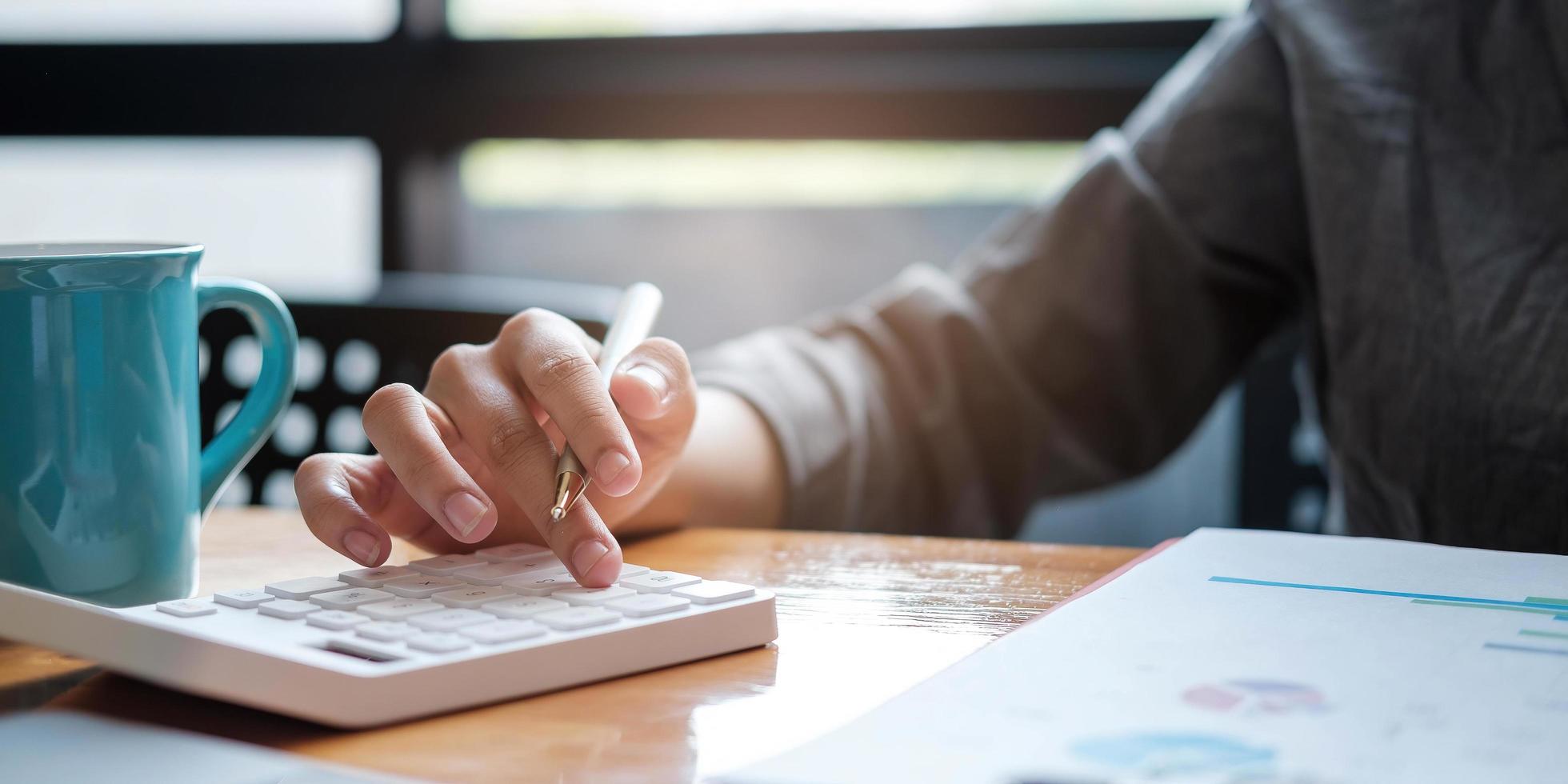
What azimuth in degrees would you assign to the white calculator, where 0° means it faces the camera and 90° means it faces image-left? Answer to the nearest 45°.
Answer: approximately 225°

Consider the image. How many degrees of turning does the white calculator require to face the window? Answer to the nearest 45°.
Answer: approximately 45° to its left
